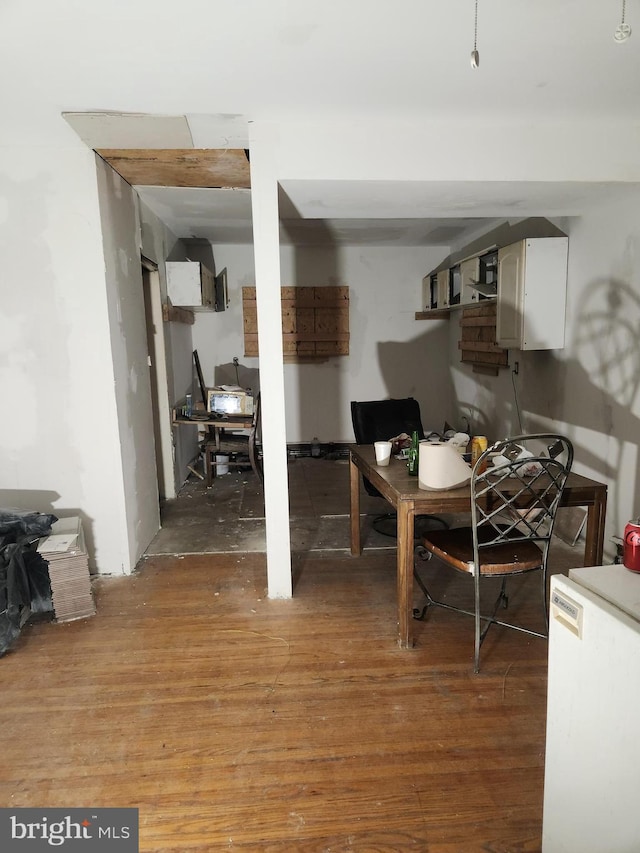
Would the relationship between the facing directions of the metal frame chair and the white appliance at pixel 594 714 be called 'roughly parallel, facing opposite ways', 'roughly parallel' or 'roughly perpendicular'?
roughly perpendicular

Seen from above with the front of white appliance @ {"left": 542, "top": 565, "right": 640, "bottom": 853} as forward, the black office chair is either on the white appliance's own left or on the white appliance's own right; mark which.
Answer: on the white appliance's own right

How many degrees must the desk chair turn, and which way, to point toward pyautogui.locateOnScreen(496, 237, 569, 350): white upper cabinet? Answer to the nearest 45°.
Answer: approximately 135° to its left

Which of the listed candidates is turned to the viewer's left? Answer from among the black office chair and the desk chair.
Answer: the desk chair

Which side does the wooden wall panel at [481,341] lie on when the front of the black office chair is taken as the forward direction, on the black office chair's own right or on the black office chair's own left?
on the black office chair's own left

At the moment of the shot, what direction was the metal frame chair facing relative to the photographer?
facing away from the viewer and to the left of the viewer

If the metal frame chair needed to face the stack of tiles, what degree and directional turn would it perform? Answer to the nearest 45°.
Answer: approximately 45° to its left

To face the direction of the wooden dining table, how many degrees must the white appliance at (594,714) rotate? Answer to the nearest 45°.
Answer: approximately 90° to its right

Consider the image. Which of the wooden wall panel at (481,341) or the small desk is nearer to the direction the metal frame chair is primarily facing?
the small desk

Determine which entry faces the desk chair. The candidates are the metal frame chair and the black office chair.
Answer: the metal frame chair
